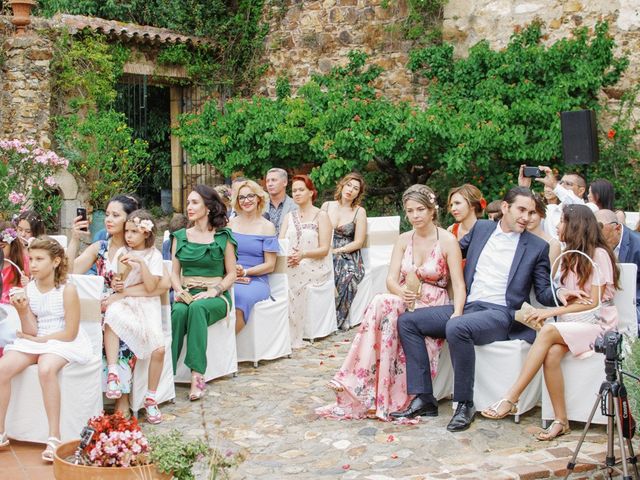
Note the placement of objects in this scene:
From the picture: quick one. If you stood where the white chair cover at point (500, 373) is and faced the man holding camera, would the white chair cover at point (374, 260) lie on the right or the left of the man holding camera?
left

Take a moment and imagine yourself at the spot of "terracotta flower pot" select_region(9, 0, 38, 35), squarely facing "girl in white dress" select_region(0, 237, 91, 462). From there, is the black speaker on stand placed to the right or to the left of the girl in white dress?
left

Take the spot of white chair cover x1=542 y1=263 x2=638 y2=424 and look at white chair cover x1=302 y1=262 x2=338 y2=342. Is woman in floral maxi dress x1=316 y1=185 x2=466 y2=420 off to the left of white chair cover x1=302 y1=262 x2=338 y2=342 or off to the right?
left

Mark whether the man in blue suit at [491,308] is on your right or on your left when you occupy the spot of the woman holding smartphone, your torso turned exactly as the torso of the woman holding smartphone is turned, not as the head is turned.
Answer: on your left

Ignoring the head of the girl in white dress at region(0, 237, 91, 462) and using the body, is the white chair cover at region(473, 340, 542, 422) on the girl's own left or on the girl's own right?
on the girl's own left

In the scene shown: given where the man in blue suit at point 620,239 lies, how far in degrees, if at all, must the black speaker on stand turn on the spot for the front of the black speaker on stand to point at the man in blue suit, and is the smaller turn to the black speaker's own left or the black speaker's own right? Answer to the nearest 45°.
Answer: approximately 45° to the black speaker's own left
